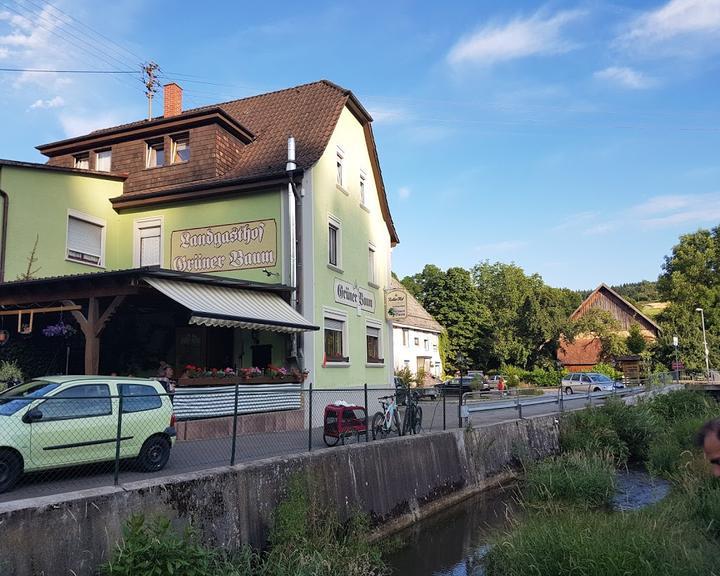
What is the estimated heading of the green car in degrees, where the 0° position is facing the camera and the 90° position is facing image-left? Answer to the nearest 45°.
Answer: approximately 45°

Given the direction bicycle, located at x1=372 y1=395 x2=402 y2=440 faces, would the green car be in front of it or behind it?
behind

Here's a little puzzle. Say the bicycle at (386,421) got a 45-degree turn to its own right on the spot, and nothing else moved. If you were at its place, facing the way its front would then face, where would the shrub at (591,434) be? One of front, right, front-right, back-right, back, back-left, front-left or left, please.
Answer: front-left

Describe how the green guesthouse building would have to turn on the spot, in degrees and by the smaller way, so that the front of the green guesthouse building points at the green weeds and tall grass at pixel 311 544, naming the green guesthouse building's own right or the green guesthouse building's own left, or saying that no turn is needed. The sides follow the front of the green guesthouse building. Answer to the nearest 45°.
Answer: approximately 45° to the green guesthouse building's own left

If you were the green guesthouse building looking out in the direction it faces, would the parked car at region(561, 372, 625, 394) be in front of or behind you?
behind

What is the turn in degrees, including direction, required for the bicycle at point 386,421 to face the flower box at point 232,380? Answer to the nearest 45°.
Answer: approximately 135° to its left

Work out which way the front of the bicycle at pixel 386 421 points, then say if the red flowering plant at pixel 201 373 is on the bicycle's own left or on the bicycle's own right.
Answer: on the bicycle's own left

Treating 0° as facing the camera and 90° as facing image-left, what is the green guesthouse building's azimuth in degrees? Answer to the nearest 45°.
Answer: approximately 45°

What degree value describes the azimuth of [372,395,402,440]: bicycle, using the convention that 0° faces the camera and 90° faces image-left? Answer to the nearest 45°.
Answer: approximately 225°

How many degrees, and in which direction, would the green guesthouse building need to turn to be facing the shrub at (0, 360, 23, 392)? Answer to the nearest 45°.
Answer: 0° — it already faces it

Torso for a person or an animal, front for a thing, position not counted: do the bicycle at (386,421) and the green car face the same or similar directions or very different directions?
very different directions

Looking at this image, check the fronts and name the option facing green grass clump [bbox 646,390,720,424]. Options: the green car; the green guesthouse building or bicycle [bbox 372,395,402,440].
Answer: the bicycle

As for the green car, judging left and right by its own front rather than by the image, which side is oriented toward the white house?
back
